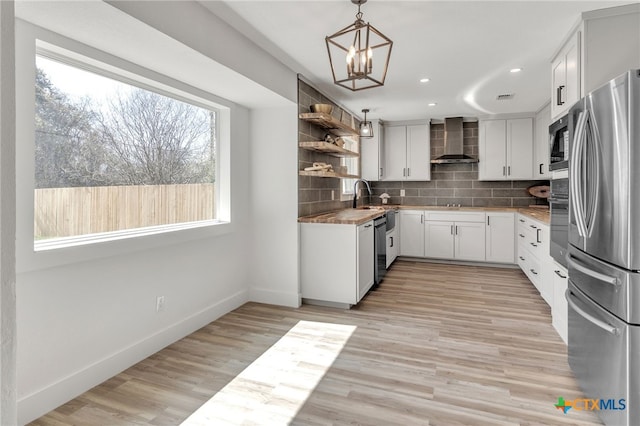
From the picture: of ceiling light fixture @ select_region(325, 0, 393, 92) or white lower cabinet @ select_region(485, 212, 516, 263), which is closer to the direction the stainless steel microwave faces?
the ceiling light fixture

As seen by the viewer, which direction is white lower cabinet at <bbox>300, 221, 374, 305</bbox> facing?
to the viewer's right

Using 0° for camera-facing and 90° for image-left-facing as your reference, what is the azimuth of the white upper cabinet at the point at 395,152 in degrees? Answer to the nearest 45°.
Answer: approximately 0°

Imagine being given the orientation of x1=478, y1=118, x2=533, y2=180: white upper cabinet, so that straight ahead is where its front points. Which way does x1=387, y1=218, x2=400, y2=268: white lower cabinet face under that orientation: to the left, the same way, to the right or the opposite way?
to the left

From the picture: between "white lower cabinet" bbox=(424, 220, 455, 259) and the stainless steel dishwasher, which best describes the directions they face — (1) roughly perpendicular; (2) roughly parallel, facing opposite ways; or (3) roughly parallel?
roughly perpendicular

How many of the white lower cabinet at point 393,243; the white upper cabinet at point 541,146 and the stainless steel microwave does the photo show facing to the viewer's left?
2

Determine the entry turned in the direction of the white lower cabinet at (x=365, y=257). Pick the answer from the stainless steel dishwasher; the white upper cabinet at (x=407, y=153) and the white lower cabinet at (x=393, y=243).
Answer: the white upper cabinet

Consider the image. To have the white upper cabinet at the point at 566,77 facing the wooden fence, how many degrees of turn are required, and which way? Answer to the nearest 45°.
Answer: approximately 45° to its left

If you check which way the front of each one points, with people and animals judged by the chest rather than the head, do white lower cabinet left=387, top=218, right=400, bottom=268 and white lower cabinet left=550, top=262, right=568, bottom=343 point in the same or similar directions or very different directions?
very different directions

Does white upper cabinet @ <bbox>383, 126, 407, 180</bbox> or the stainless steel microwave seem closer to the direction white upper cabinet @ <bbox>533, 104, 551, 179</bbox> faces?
the white upper cabinet

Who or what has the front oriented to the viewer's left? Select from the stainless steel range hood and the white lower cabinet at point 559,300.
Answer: the white lower cabinet

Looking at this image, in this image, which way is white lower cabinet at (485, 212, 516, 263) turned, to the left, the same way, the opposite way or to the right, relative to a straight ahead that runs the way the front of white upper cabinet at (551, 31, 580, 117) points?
to the left
